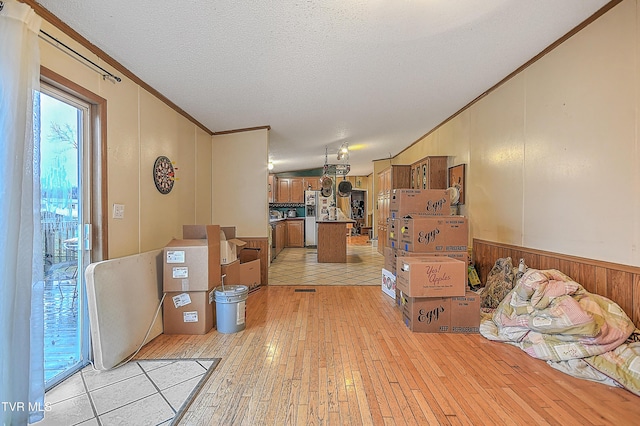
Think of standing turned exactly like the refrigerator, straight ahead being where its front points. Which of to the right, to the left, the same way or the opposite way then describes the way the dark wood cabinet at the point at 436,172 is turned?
to the right

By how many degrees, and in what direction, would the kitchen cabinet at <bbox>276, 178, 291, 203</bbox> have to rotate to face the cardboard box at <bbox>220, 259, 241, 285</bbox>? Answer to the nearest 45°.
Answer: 0° — it already faces it

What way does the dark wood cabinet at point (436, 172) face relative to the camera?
to the viewer's left

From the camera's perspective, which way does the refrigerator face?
toward the camera

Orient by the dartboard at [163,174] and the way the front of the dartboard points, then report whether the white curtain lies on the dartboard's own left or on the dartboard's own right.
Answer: on the dartboard's own right

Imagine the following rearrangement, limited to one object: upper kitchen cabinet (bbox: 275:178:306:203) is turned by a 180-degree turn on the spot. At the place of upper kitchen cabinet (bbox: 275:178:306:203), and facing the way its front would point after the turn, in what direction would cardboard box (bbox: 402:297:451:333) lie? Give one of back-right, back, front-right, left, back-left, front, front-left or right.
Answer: back

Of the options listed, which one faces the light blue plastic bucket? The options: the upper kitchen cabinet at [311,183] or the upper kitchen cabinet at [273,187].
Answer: the upper kitchen cabinet at [311,183]

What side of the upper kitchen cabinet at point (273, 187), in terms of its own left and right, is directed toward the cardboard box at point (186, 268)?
right

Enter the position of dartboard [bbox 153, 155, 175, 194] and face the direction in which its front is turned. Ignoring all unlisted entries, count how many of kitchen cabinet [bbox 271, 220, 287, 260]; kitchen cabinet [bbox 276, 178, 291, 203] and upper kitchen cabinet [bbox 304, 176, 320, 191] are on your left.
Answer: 3

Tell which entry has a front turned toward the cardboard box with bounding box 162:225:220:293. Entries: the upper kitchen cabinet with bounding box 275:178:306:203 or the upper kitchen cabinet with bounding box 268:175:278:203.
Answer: the upper kitchen cabinet with bounding box 275:178:306:203

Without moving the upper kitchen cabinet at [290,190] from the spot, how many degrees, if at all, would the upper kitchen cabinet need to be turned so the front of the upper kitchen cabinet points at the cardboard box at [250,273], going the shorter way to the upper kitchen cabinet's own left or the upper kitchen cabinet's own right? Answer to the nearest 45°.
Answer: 0° — it already faces it

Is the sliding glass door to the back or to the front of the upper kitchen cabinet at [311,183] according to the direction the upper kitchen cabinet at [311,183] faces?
to the front

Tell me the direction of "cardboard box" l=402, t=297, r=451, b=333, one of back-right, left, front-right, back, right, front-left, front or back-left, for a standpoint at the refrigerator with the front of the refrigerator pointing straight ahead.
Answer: front

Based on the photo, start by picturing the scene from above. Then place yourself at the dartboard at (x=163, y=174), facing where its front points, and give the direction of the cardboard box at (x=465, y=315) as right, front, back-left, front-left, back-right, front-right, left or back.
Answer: front

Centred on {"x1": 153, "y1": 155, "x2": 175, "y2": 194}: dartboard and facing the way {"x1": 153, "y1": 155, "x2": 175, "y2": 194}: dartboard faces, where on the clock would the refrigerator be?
The refrigerator is roughly at 9 o'clock from the dartboard.

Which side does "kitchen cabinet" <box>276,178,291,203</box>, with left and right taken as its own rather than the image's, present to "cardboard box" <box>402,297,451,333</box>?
front

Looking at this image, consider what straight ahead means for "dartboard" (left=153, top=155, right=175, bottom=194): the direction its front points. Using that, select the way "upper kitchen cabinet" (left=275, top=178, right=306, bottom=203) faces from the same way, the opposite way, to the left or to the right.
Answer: to the right

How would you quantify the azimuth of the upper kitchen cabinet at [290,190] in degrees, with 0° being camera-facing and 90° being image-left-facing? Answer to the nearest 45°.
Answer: approximately 0°

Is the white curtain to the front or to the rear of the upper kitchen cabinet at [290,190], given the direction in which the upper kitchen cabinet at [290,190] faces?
to the front
